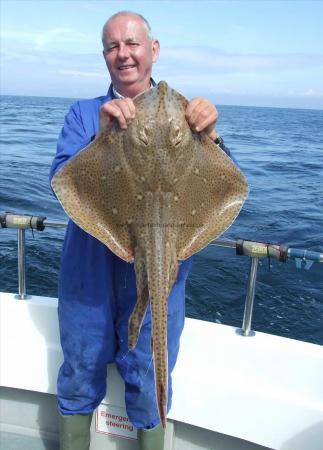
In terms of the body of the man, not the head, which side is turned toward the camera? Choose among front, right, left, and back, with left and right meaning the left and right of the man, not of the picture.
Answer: front
